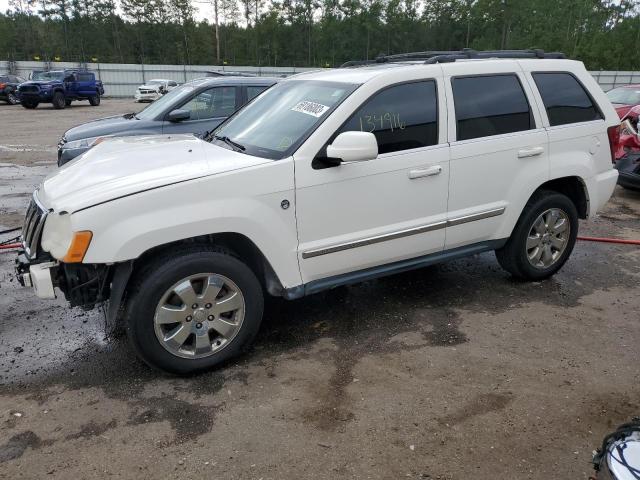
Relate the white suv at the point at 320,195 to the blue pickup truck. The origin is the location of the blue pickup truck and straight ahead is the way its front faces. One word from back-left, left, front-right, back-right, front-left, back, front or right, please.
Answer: front-left

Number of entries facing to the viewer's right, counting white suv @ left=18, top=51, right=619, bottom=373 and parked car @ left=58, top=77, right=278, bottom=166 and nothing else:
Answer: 0

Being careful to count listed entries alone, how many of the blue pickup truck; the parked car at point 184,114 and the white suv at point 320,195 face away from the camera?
0

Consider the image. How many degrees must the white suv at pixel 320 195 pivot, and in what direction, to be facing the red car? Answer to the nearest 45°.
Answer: approximately 180°

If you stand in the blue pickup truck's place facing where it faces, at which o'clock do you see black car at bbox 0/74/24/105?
The black car is roughly at 3 o'clock from the blue pickup truck.

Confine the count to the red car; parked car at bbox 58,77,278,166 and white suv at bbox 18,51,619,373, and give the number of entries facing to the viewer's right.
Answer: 0

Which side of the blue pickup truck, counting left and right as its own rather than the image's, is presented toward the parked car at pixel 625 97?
left

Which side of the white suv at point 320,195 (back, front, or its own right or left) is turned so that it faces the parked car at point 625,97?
back

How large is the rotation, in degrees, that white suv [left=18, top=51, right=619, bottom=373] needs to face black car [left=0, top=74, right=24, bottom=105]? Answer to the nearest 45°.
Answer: approximately 90° to its right

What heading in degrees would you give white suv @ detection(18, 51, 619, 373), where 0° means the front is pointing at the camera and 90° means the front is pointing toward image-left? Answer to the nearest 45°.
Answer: approximately 45°

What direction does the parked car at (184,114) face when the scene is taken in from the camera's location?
facing the viewer and to the left of the viewer
